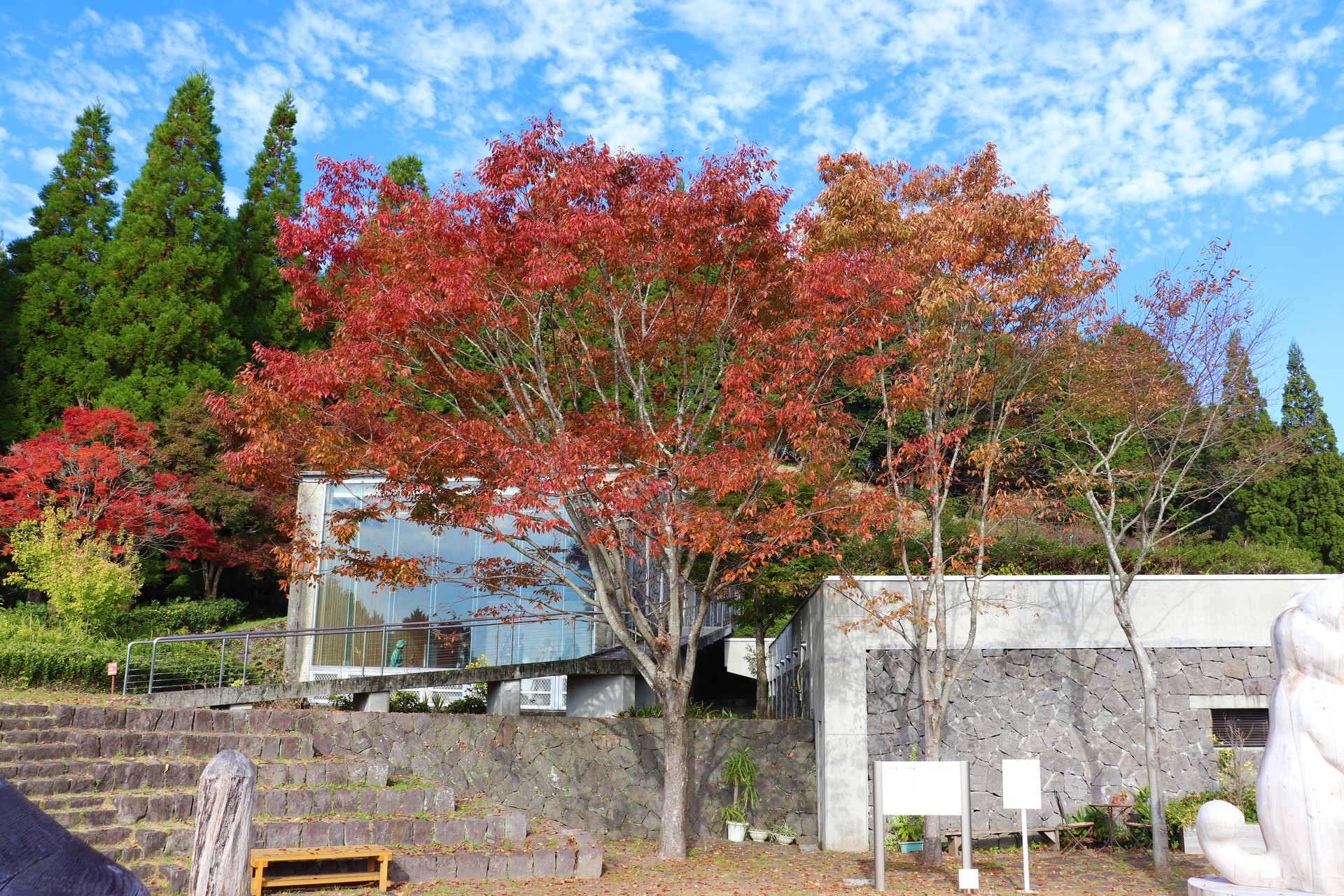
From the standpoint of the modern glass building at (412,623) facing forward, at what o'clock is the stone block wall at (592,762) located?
The stone block wall is roughly at 11 o'clock from the modern glass building.

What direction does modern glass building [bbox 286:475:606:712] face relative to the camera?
toward the camera

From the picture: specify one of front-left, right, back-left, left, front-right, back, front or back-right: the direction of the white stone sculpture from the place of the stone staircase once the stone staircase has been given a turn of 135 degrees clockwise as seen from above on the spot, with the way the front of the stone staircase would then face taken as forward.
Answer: back

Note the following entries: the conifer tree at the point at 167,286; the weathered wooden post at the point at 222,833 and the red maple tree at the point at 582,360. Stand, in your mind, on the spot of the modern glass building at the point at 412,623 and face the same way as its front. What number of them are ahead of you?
2

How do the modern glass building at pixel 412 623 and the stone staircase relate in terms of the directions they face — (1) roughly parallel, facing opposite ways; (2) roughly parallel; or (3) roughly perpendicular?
roughly parallel

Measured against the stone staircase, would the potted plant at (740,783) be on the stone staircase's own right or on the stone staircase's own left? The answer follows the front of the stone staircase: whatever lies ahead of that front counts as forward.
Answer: on the stone staircase's own left

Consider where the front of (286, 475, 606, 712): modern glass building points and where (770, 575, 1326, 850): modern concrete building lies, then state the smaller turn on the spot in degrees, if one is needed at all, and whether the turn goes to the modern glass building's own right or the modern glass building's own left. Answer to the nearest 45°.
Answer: approximately 45° to the modern glass building's own left

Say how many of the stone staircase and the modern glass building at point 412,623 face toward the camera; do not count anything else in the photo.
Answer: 2

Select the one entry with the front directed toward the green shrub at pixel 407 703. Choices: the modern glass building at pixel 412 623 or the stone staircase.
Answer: the modern glass building

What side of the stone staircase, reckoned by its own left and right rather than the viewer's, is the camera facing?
front

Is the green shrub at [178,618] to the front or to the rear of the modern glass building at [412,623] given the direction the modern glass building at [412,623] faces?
to the rear
